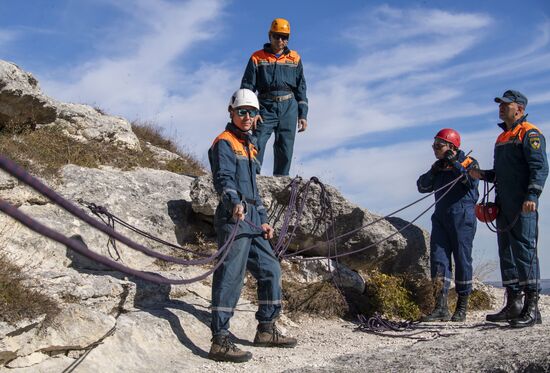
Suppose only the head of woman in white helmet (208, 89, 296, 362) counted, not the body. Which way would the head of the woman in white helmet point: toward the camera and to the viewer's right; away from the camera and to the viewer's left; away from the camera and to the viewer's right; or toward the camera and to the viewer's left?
toward the camera and to the viewer's right

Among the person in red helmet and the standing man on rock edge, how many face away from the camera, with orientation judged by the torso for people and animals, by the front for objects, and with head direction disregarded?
0

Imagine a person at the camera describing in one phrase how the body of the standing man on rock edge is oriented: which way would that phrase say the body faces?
toward the camera

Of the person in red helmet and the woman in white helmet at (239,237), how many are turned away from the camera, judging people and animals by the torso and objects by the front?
0

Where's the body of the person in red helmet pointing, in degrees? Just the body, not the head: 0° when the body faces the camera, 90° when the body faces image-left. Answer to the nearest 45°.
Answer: approximately 45°

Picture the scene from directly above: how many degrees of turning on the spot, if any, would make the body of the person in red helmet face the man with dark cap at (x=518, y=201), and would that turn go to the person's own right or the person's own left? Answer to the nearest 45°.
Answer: approximately 90° to the person's own left

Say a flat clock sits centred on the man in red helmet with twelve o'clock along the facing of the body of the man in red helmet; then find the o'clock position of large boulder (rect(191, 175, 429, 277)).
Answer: The large boulder is roughly at 2 o'clock from the man in red helmet.

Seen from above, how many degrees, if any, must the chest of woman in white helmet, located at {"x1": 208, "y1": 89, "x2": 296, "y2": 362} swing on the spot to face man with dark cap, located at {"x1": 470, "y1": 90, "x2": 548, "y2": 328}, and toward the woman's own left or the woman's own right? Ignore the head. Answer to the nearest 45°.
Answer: approximately 45° to the woman's own left

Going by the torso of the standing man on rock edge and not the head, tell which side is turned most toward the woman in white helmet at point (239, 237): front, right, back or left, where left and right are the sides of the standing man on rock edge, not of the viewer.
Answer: front

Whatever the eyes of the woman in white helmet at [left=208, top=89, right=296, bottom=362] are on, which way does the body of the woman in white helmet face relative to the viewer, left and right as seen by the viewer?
facing the viewer and to the right of the viewer
